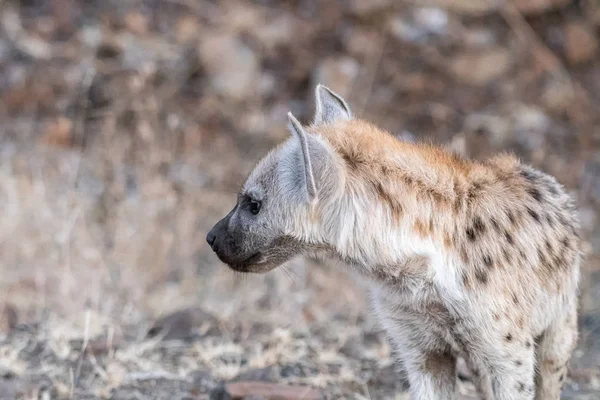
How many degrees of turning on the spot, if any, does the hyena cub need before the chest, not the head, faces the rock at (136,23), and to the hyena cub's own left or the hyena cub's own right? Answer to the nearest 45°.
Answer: approximately 90° to the hyena cub's own right

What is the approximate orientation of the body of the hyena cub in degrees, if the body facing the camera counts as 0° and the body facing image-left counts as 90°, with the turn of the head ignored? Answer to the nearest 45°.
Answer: approximately 45°

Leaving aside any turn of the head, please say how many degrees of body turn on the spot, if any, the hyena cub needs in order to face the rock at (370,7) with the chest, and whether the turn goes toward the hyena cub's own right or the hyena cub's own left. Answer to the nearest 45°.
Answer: approximately 135° to the hyena cub's own right

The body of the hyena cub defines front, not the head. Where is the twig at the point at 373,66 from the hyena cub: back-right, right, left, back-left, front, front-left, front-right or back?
back-right

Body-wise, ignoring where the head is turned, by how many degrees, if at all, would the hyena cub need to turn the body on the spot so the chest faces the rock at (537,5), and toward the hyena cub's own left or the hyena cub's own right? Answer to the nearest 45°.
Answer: approximately 135° to the hyena cub's own right

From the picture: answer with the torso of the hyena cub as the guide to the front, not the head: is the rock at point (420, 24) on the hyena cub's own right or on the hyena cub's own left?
on the hyena cub's own right

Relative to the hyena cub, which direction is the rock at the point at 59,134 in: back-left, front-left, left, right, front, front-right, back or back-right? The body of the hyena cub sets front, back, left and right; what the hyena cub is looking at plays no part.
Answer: right
